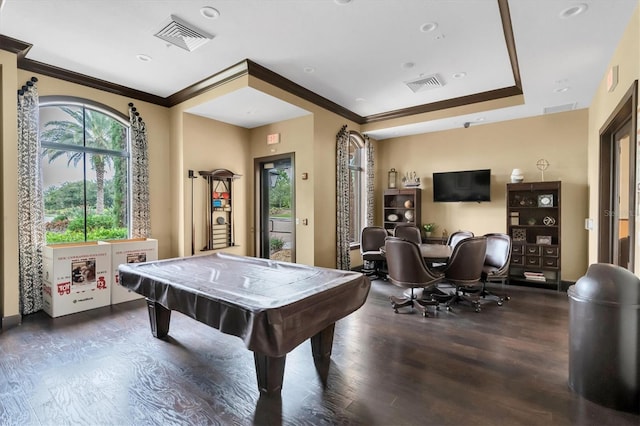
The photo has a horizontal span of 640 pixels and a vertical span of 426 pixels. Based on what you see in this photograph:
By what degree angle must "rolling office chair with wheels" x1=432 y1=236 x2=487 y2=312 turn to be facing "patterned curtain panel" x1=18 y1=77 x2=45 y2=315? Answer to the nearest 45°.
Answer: approximately 90° to its left

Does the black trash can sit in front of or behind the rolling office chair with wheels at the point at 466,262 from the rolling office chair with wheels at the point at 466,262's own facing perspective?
behind

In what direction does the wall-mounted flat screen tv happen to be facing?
toward the camera

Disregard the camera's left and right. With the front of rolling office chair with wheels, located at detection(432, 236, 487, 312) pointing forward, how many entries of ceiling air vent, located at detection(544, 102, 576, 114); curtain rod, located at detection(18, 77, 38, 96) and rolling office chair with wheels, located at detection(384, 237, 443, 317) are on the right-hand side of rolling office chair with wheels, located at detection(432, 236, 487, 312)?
1

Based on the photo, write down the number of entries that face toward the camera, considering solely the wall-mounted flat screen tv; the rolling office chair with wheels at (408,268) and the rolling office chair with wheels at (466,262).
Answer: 1

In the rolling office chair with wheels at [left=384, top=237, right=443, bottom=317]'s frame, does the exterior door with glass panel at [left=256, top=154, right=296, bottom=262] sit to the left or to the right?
on its left

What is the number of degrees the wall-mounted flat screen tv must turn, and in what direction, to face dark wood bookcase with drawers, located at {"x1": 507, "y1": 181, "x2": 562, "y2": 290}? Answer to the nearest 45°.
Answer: approximately 90° to its left

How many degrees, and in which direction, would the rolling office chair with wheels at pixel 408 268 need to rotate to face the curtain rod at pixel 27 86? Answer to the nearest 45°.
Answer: approximately 135° to its left

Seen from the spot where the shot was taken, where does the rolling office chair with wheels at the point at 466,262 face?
facing away from the viewer and to the left of the viewer

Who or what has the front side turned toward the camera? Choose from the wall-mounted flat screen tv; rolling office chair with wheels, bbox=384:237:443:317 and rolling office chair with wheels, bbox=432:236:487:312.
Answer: the wall-mounted flat screen tv

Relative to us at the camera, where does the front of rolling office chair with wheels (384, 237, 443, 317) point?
facing away from the viewer and to the right of the viewer

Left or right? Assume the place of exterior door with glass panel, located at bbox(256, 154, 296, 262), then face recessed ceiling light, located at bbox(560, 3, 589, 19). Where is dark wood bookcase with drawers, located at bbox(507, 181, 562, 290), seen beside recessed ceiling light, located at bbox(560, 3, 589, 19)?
left
